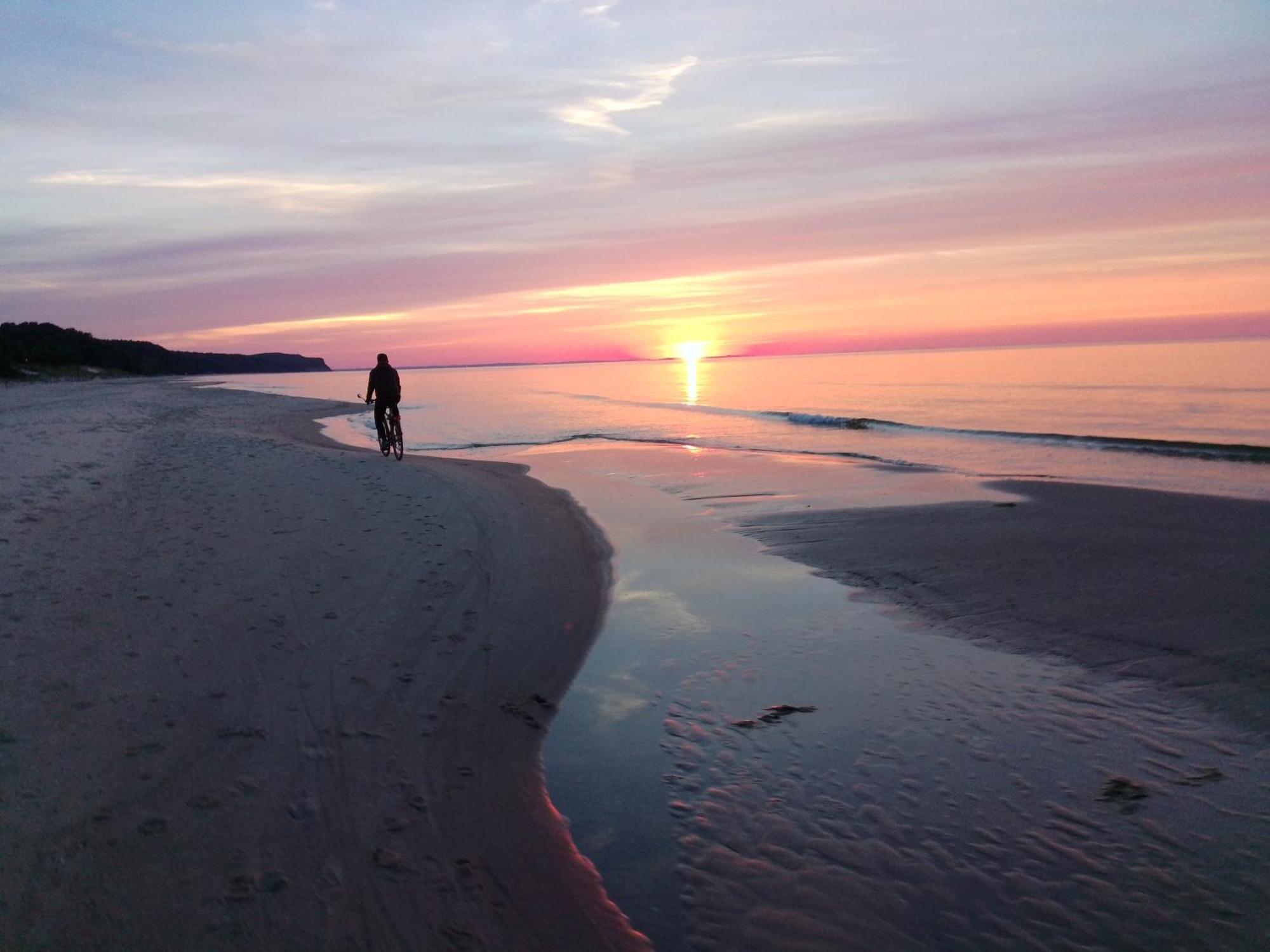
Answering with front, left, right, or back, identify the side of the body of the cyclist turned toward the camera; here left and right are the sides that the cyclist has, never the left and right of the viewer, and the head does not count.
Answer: back
